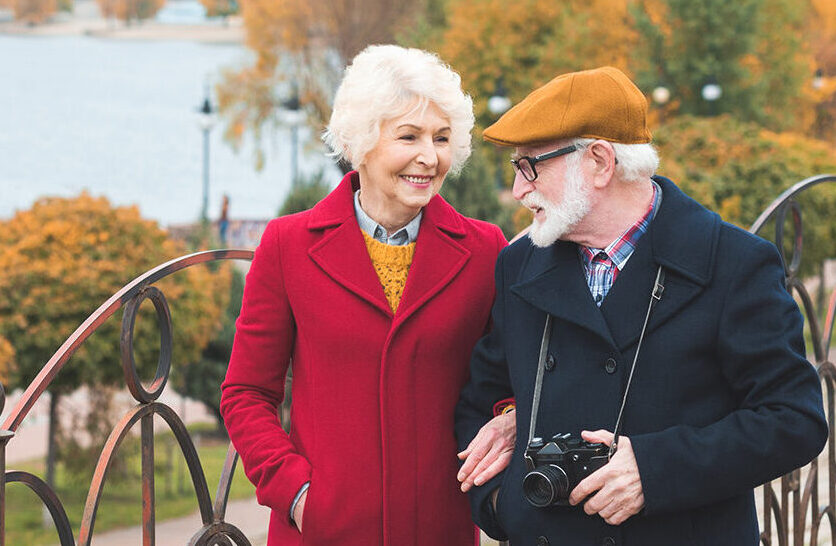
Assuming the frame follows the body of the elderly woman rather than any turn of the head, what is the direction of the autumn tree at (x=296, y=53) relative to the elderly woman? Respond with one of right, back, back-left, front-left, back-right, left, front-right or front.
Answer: back

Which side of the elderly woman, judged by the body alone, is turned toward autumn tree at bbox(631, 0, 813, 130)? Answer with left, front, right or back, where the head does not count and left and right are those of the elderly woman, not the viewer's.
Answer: back

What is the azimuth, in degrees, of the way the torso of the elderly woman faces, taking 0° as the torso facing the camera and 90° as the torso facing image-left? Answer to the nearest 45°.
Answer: approximately 0°

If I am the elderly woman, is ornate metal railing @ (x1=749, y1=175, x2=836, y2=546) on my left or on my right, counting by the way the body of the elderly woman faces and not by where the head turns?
on my left

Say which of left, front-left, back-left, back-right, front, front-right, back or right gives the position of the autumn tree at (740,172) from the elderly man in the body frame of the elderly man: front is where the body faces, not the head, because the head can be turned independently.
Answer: back-right

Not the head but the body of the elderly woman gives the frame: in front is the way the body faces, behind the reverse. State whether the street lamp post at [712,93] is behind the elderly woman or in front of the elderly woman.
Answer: behind

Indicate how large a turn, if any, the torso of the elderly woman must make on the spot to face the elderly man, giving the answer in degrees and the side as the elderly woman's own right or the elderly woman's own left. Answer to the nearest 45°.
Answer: approximately 45° to the elderly woman's own left

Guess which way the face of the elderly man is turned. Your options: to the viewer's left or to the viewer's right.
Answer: to the viewer's left

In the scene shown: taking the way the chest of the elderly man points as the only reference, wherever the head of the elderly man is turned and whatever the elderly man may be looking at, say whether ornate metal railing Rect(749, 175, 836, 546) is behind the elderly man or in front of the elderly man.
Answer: behind

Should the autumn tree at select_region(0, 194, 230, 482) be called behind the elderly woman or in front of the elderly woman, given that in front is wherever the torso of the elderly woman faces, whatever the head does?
behind
